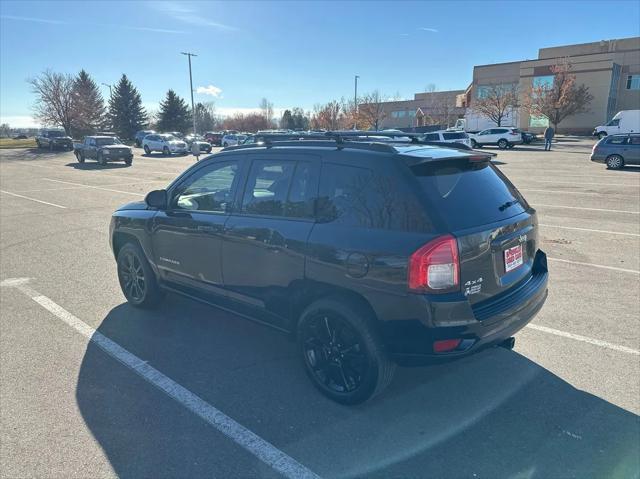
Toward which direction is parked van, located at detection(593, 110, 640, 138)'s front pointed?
to the viewer's left

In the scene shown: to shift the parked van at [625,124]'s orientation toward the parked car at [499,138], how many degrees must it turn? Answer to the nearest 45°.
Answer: approximately 45° to its left

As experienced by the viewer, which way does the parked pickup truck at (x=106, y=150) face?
facing the viewer and to the right of the viewer

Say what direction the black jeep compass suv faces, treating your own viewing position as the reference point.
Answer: facing away from the viewer and to the left of the viewer

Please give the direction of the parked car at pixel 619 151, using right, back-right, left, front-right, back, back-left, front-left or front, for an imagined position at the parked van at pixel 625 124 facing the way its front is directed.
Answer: left

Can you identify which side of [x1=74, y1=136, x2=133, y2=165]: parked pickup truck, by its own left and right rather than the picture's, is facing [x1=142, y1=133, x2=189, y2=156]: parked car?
left

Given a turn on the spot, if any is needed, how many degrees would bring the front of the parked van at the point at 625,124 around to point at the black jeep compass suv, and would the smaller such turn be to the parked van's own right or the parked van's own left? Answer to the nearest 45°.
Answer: approximately 90° to the parked van's own left

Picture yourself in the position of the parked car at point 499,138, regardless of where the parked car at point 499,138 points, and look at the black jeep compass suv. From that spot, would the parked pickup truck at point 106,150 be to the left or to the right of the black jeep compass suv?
right
